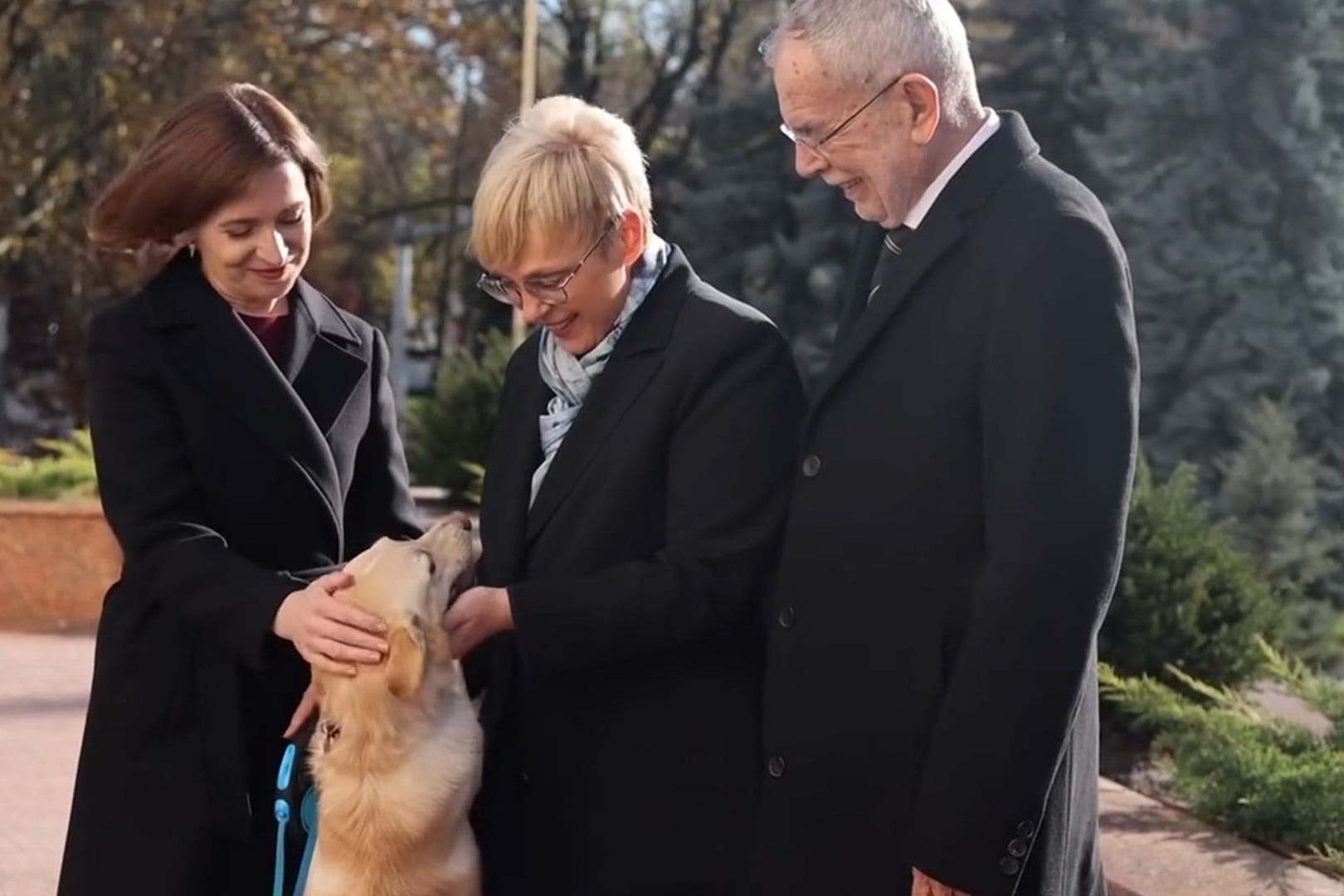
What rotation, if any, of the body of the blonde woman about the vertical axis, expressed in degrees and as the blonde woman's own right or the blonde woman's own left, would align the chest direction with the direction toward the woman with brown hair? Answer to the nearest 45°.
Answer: approximately 45° to the blonde woman's own right

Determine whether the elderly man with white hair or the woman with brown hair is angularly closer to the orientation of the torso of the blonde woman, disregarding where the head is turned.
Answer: the woman with brown hair

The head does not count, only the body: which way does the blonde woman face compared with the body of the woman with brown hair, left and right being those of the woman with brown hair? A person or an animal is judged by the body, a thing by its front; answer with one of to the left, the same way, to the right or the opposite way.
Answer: to the right

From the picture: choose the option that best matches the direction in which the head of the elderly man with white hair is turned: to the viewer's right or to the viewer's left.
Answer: to the viewer's left

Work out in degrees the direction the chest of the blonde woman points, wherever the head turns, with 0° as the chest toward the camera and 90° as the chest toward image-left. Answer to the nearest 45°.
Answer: approximately 45°

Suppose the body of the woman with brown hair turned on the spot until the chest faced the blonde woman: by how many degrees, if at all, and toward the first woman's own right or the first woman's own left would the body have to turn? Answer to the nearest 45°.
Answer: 0° — they already face them

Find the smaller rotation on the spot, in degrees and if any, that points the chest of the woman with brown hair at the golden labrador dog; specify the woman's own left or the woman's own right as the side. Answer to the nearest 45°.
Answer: approximately 45° to the woman's own left

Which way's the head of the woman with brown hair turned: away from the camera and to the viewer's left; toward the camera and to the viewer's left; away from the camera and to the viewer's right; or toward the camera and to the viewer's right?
toward the camera and to the viewer's right

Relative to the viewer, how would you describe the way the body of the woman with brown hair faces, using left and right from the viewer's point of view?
facing the viewer and to the right of the viewer
